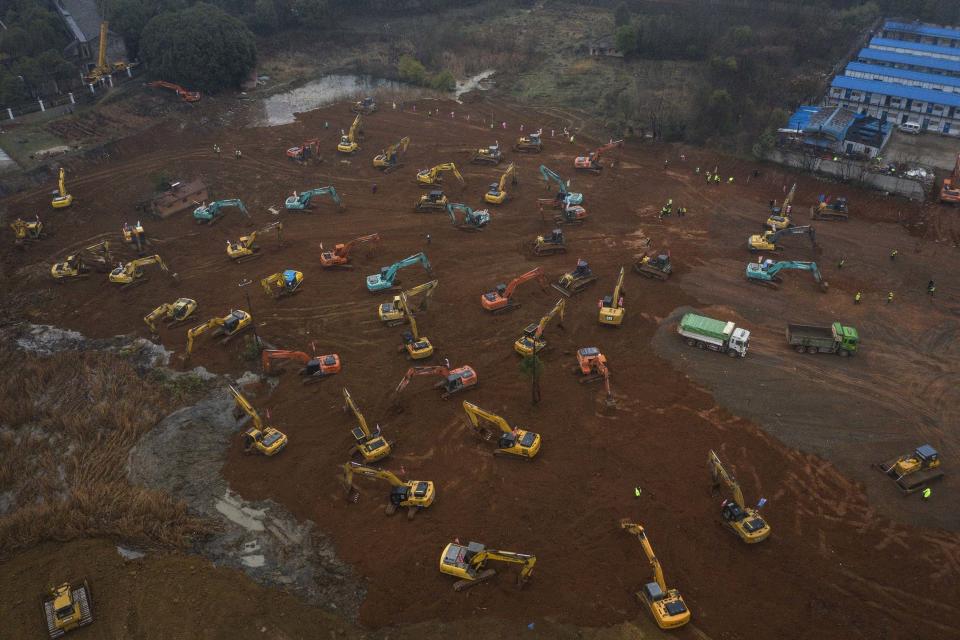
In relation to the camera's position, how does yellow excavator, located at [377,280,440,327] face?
facing away from the viewer and to the right of the viewer

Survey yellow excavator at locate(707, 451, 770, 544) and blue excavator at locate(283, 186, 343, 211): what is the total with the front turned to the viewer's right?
1

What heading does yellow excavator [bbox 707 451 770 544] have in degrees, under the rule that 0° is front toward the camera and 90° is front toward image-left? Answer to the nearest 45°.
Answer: approximately 135°

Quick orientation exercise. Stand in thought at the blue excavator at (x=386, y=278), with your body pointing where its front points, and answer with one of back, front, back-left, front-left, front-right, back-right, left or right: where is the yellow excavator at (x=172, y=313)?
back

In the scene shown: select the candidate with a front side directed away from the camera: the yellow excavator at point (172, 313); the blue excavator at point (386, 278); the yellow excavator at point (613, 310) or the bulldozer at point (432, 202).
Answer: the yellow excavator at point (613, 310)

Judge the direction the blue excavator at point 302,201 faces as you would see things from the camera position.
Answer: facing to the right of the viewer

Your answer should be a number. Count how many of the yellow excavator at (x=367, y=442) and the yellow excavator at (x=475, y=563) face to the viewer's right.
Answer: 1

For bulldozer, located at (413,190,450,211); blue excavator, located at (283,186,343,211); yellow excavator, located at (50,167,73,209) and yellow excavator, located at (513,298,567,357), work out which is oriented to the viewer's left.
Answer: the bulldozer

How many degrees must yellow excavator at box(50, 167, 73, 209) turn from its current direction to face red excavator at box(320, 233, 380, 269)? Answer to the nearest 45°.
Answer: approximately 135° to its right

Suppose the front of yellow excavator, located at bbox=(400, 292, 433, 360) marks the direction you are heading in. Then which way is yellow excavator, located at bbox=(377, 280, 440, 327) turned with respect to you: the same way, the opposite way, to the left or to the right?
to the right

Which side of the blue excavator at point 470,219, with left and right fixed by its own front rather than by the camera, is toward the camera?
left

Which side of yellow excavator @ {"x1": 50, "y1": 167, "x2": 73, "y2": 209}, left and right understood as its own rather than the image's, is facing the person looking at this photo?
back

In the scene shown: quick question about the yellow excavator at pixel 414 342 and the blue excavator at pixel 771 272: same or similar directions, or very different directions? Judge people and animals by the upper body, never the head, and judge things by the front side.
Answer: very different directions

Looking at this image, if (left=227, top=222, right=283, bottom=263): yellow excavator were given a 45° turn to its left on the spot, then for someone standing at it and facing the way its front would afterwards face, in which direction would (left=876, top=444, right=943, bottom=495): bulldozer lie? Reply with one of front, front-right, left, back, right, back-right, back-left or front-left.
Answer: back-right

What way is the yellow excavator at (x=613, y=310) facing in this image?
away from the camera

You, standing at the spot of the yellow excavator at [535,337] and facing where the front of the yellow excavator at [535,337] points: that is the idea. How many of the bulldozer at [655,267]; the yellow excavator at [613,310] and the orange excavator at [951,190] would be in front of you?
3

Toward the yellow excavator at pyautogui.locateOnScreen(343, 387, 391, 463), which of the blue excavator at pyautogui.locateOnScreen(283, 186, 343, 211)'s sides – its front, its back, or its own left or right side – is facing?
right
